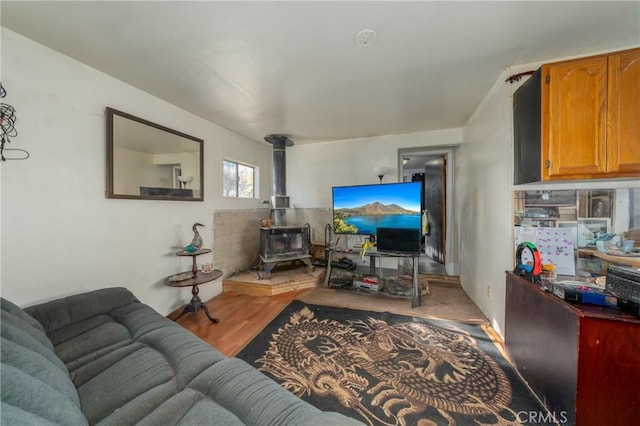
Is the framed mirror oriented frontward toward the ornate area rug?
yes

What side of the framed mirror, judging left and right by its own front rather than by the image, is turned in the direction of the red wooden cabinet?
front

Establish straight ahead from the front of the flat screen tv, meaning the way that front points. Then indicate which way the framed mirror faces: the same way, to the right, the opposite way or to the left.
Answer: to the left

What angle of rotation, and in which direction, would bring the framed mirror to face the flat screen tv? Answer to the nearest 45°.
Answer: approximately 45° to its left

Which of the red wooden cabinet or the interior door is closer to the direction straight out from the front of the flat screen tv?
the red wooden cabinet

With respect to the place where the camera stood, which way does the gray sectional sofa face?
facing away from the viewer and to the right of the viewer

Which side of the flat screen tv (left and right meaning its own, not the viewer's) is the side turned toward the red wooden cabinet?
front

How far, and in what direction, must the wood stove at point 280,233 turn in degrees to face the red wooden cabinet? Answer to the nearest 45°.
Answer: approximately 45° to its left

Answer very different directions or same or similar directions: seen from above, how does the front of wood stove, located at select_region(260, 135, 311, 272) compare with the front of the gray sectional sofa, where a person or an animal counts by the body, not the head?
very different directions

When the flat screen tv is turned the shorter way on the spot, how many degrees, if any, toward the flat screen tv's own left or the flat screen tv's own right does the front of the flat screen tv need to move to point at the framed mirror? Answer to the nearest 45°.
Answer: approximately 45° to the flat screen tv's own right

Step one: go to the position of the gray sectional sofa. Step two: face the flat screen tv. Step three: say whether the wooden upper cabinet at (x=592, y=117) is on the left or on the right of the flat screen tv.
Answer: right

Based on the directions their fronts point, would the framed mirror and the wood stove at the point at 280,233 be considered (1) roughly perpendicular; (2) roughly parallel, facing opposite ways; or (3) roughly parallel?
roughly perpendicular
